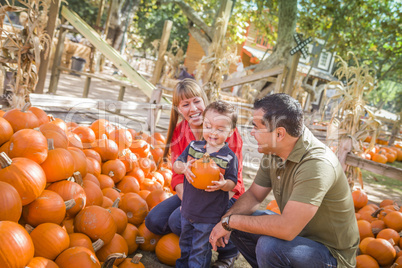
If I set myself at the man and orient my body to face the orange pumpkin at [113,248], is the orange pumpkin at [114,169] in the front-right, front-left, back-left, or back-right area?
front-right

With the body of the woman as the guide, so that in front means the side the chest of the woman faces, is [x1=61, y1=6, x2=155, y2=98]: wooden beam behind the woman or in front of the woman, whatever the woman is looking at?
behind

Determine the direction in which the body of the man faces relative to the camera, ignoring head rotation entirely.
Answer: to the viewer's left

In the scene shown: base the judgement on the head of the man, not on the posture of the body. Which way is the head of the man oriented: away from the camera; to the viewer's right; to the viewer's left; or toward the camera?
to the viewer's left

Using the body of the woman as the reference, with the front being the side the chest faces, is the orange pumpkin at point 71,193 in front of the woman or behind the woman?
in front

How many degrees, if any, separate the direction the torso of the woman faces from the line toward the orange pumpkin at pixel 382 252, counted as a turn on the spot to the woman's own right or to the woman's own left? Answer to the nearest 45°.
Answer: approximately 90° to the woman's own left

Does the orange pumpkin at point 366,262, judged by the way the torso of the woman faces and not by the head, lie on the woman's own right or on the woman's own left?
on the woman's own left

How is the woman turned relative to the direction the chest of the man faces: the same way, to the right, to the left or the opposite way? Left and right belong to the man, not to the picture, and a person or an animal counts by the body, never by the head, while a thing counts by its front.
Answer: to the left

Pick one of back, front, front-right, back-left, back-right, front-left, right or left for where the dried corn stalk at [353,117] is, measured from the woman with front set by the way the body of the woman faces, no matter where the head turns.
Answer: back-left

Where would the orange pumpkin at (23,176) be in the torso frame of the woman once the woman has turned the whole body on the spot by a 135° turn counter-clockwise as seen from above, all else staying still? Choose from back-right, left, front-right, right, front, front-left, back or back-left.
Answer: back

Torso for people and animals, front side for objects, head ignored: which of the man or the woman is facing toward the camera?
the woman

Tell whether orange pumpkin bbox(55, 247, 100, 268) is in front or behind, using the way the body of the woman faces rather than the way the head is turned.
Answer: in front

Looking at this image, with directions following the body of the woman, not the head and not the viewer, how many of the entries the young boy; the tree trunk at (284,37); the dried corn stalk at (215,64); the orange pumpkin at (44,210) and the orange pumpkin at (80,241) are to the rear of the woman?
2

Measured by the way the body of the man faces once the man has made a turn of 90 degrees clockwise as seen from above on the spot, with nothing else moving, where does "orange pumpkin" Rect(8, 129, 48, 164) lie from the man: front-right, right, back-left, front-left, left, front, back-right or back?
left

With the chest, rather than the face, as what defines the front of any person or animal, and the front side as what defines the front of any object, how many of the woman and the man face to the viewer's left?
1

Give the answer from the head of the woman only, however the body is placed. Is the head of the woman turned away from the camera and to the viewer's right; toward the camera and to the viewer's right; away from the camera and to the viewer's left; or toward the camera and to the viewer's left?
toward the camera and to the viewer's right

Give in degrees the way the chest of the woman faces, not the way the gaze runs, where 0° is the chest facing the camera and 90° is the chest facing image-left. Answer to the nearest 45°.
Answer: approximately 0°
